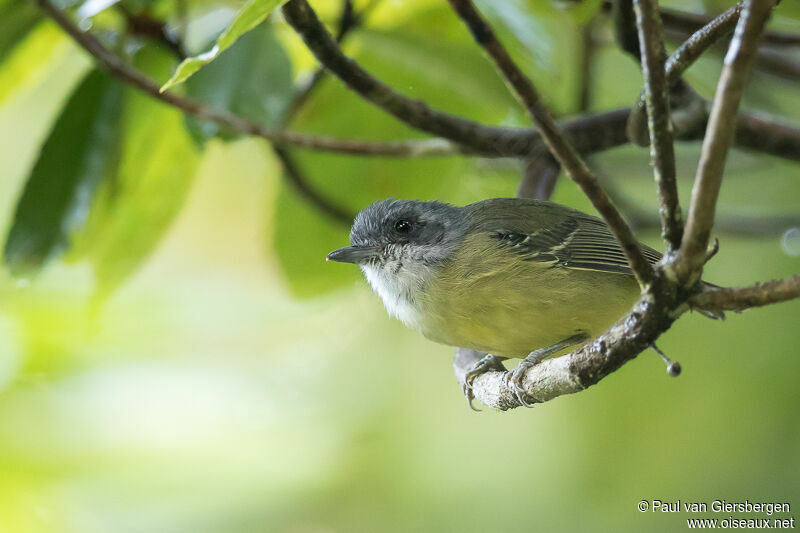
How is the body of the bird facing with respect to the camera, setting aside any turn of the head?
to the viewer's left

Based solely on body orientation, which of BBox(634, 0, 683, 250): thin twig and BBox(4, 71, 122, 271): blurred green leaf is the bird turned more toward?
the blurred green leaf

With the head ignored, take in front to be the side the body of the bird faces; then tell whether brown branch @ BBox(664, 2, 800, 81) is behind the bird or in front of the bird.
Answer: behind

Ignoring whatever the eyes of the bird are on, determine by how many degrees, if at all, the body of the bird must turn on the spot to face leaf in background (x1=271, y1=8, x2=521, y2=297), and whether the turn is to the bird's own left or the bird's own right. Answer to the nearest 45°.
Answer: approximately 90° to the bird's own right

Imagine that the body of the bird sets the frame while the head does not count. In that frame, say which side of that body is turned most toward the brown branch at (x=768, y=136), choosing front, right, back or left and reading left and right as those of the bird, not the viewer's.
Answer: back

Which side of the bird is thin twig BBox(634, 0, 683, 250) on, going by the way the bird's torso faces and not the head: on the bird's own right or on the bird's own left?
on the bird's own left

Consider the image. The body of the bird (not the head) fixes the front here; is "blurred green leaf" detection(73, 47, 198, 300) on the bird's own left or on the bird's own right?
on the bird's own right

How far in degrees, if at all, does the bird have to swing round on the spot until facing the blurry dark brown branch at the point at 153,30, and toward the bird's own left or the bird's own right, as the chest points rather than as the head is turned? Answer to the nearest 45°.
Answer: approximately 90° to the bird's own right

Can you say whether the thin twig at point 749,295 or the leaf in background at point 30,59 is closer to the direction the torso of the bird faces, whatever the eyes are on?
the leaf in background
